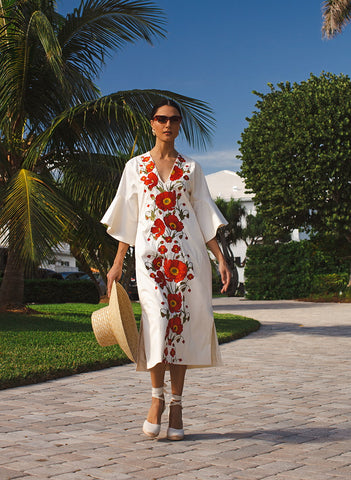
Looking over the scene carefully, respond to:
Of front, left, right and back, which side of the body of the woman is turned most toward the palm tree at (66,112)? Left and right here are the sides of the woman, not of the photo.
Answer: back

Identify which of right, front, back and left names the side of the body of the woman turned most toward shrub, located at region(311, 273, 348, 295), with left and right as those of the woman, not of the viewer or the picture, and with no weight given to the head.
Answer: back

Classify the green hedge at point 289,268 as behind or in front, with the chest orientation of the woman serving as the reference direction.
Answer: behind

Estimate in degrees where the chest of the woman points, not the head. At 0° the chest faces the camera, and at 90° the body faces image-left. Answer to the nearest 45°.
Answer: approximately 0°

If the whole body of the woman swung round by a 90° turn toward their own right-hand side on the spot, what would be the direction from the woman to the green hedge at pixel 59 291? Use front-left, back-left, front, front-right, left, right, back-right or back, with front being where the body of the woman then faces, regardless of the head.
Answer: right
